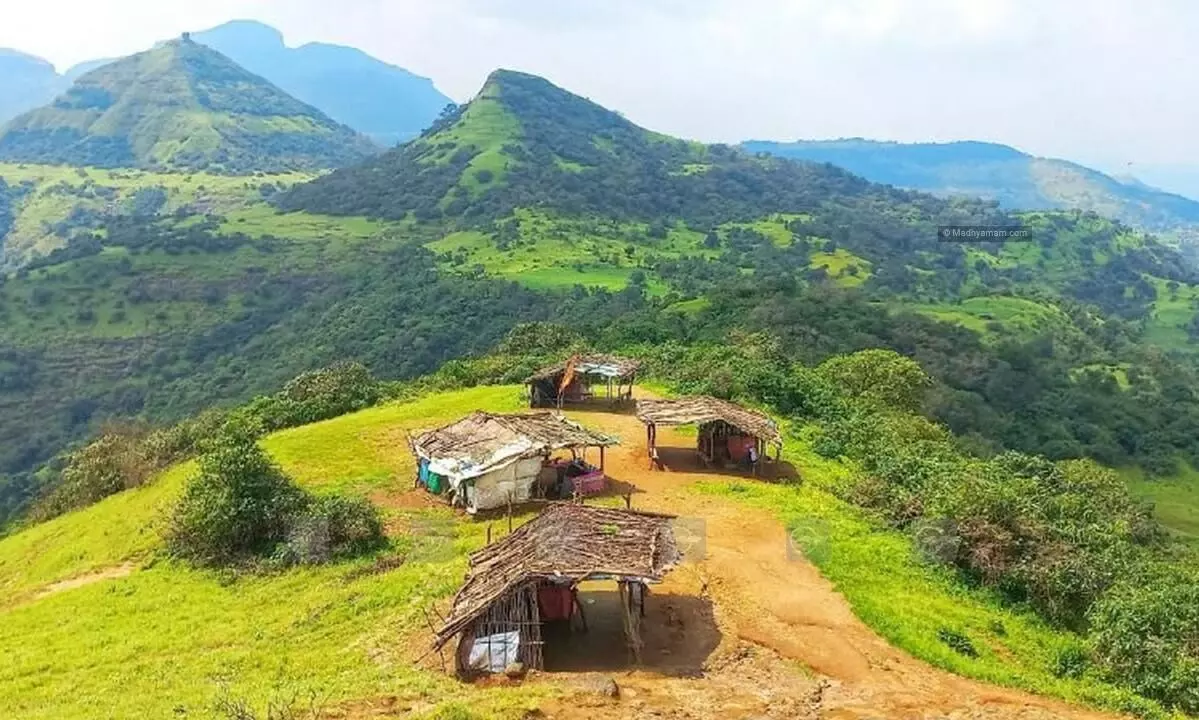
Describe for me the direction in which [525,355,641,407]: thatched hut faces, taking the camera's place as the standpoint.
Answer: facing the viewer and to the right of the viewer

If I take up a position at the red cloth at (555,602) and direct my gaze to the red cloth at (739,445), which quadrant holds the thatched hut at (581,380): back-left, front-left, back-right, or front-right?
front-left

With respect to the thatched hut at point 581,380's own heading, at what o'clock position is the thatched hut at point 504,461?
the thatched hut at point 504,461 is roughly at 12 o'clock from the thatched hut at point 581,380.

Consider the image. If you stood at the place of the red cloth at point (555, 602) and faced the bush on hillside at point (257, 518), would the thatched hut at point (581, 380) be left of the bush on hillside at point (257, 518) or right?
right

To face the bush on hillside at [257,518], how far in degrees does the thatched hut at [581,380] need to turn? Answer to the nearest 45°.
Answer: approximately 90° to its right

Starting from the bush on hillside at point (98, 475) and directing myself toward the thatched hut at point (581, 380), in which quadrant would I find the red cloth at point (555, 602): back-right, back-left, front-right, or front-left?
front-right

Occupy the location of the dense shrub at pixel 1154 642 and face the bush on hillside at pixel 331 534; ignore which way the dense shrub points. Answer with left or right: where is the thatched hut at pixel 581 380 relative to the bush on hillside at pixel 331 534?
right

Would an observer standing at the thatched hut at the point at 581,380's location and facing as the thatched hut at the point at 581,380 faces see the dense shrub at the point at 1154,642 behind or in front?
in front

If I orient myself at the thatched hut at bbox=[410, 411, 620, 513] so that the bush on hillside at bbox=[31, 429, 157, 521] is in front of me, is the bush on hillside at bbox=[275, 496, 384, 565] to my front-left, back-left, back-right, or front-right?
front-left

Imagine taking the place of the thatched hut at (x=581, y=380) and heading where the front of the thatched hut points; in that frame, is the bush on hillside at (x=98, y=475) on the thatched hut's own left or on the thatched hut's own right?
on the thatched hut's own right

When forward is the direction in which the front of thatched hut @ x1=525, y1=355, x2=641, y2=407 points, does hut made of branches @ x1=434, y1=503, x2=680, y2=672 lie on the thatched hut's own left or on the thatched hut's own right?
on the thatched hut's own right
